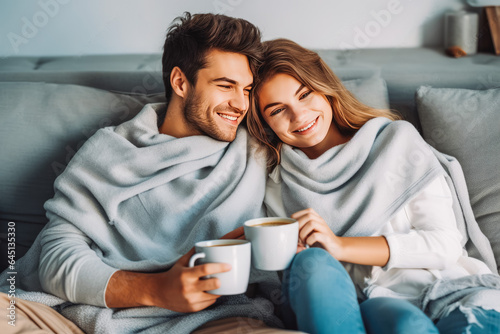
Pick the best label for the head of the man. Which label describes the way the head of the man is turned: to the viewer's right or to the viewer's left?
to the viewer's right

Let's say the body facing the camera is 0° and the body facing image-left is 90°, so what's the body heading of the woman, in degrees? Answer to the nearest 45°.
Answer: approximately 45°
